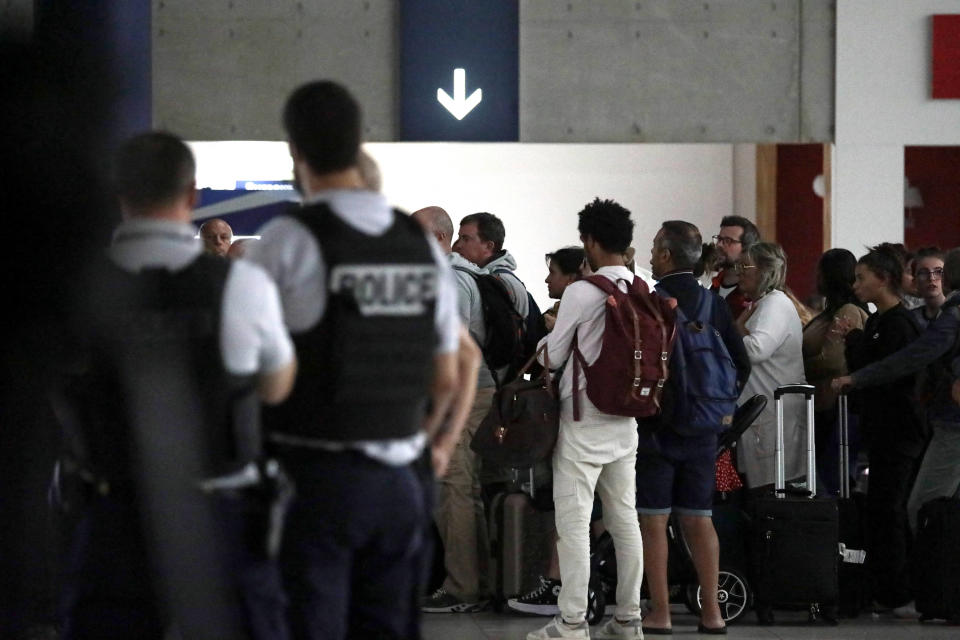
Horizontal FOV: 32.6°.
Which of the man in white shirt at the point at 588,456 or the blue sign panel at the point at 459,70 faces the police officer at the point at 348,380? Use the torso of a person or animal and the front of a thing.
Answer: the blue sign panel

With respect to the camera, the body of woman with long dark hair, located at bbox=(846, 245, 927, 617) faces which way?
to the viewer's left

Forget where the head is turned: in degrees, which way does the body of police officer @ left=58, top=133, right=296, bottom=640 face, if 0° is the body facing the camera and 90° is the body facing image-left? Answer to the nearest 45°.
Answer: approximately 180°

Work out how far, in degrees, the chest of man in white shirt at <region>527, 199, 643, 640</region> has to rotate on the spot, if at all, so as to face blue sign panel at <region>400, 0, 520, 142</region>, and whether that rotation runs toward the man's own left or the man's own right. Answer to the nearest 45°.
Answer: approximately 45° to the man's own right

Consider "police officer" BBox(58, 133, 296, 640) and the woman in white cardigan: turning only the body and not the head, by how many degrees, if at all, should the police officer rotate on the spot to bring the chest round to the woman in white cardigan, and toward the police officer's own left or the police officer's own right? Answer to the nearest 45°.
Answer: approximately 45° to the police officer's own right

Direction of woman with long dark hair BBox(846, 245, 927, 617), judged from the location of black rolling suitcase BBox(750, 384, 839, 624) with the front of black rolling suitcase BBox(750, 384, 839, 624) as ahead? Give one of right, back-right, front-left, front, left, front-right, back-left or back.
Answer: back-left

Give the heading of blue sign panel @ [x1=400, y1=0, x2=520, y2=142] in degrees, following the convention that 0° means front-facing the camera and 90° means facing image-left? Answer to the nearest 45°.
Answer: approximately 0°
